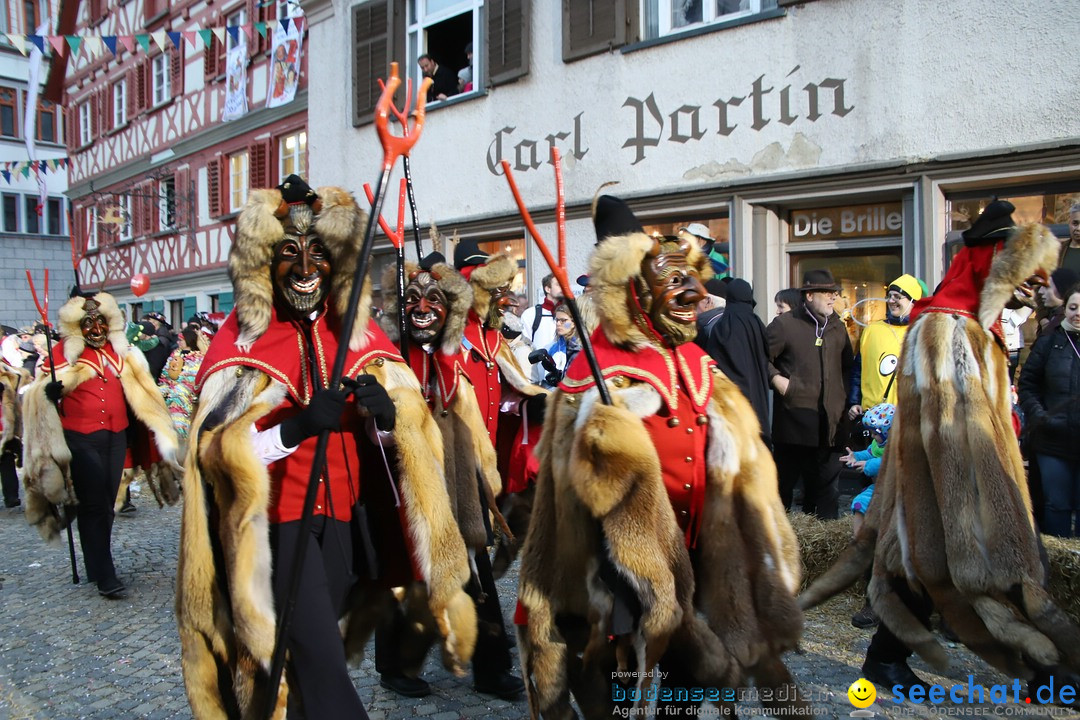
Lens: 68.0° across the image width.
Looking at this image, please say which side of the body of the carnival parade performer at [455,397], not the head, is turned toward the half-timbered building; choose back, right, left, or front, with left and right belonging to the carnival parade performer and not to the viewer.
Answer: back

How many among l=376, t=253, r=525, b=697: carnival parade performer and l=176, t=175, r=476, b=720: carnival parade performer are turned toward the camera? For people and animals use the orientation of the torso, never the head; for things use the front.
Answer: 2

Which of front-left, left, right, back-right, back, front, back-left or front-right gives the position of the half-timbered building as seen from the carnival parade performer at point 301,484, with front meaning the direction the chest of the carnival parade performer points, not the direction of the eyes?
back

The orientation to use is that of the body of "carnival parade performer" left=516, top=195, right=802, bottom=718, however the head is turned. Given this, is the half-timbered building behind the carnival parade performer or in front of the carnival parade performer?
behind

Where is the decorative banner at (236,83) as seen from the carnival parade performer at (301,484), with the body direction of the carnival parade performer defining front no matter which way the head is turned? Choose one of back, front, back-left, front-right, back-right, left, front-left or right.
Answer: back

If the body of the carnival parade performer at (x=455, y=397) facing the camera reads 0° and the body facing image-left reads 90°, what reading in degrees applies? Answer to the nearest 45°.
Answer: approximately 0°

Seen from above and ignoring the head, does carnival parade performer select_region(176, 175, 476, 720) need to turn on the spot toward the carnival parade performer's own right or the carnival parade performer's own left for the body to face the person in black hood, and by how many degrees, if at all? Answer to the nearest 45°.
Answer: approximately 135° to the carnival parade performer's own left

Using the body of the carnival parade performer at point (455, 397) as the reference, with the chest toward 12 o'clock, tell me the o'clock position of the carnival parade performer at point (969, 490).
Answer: the carnival parade performer at point (969, 490) is roughly at 10 o'clock from the carnival parade performer at point (455, 397).

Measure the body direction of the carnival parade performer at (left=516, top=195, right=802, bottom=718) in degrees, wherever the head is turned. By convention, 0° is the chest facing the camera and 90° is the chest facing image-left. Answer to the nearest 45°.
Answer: approximately 315°
